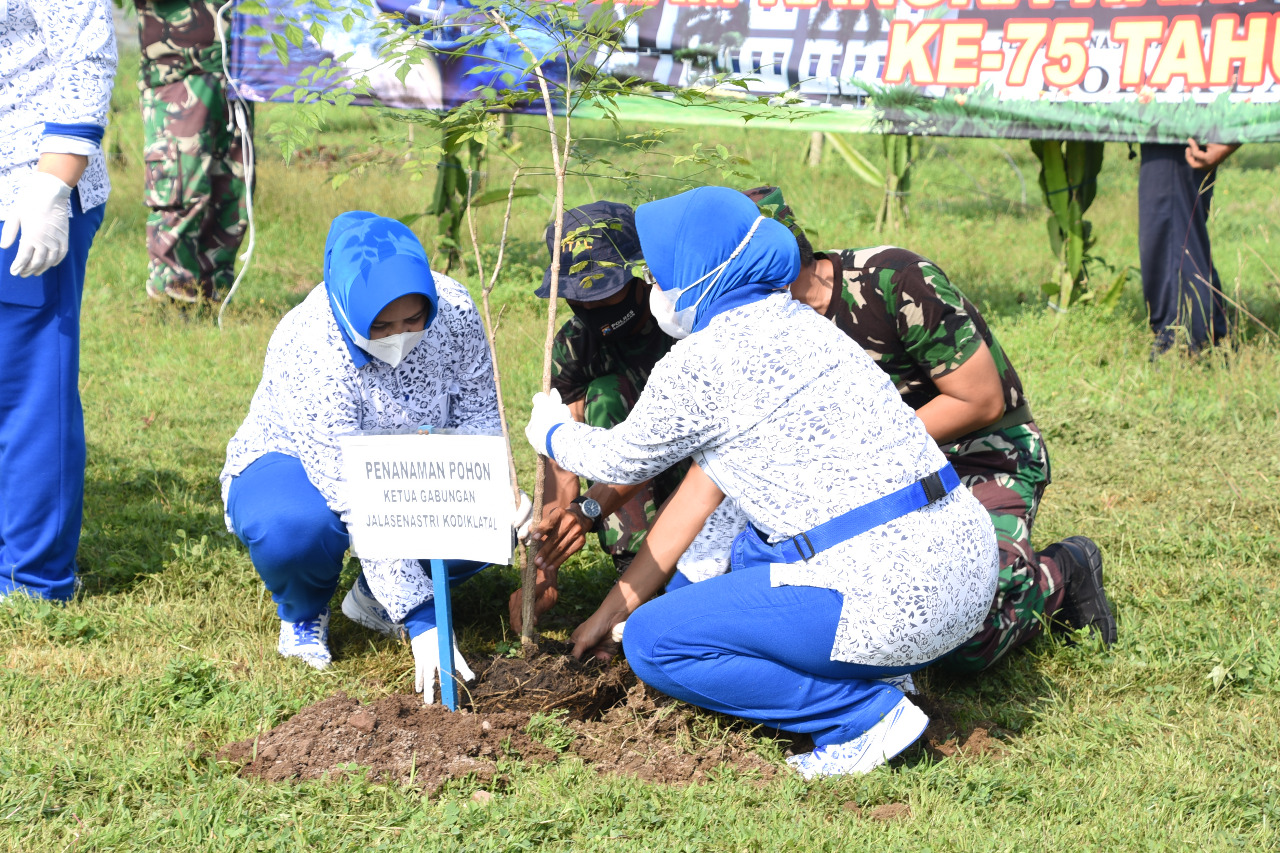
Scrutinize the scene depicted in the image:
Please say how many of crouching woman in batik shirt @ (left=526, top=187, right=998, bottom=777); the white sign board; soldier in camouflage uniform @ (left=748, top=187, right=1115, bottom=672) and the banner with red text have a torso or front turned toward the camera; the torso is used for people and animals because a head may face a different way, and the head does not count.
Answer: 2

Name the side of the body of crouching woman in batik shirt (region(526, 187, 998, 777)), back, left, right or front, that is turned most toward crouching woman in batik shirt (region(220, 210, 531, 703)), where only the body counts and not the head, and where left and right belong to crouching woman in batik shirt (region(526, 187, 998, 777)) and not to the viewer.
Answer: front

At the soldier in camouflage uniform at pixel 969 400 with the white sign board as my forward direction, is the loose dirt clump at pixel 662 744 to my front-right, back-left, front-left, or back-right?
front-left

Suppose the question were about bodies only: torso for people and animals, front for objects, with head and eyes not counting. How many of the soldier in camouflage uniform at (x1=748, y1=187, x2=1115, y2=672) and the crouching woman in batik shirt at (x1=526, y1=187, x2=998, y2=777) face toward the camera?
0

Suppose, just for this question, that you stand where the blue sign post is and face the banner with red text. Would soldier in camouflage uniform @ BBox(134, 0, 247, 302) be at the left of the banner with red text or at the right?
left

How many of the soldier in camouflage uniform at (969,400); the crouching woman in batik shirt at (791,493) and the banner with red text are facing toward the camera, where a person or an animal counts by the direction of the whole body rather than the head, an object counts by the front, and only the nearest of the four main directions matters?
1

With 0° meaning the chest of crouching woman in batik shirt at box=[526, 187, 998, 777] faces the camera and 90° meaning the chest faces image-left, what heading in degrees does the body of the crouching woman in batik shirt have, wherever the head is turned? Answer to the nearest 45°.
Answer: approximately 90°

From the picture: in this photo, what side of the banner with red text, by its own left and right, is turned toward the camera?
front

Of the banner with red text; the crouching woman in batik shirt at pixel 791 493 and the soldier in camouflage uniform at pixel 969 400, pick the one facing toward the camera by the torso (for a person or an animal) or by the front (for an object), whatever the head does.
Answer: the banner with red text

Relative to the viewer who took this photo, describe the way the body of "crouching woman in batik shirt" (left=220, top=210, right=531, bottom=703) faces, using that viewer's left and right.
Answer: facing the viewer and to the right of the viewer

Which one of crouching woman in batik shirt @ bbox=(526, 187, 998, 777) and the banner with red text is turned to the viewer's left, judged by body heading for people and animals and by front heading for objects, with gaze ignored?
the crouching woman in batik shirt

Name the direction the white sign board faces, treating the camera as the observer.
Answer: facing the viewer

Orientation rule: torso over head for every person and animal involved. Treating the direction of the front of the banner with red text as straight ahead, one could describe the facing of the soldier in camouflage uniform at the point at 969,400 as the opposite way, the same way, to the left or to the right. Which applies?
to the right

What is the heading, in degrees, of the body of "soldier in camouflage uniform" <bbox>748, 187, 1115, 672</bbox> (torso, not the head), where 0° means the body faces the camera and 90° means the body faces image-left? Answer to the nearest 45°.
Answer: approximately 90°

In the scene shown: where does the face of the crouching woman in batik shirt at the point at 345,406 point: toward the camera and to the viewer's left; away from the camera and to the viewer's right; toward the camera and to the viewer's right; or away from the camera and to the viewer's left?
toward the camera and to the viewer's right

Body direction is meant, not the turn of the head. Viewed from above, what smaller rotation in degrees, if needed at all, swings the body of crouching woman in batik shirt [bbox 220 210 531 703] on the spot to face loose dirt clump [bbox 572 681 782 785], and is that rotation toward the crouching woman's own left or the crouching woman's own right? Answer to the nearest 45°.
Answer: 0° — they already face it
